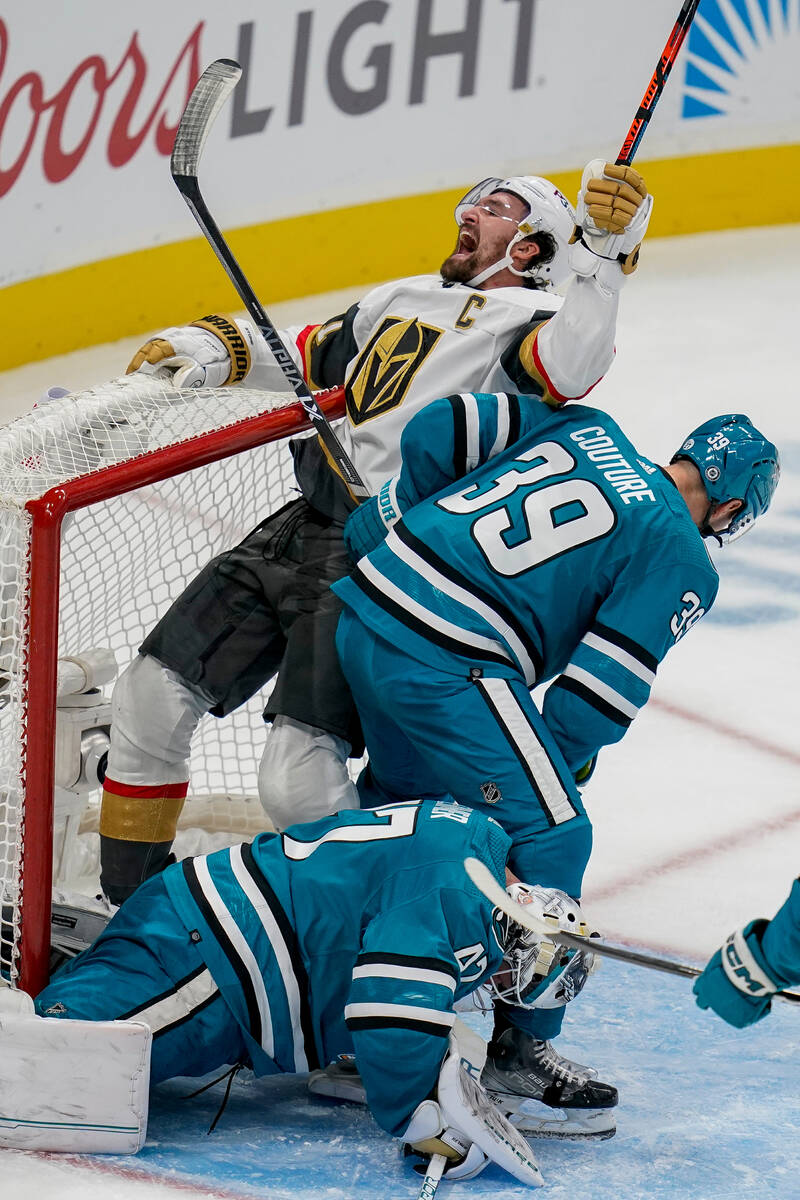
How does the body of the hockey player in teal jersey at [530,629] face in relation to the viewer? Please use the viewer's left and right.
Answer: facing away from the viewer and to the right of the viewer

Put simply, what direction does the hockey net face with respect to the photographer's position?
facing the viewer and to the right of the viewer

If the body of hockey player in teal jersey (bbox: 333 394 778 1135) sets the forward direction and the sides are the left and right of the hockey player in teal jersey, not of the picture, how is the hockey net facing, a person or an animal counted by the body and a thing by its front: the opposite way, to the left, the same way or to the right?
to the right

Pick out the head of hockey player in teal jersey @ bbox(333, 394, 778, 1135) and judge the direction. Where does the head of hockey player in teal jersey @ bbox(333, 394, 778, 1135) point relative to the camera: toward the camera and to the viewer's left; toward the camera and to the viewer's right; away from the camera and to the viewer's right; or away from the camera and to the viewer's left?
away from the camera and to the viewer's right

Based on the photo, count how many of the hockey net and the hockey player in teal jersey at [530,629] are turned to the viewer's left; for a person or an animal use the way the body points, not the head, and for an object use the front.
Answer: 0

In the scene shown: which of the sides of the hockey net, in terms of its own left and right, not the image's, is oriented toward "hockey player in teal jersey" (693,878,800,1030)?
front

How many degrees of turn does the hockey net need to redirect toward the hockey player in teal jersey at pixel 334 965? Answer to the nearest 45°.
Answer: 0° — it already faces them
